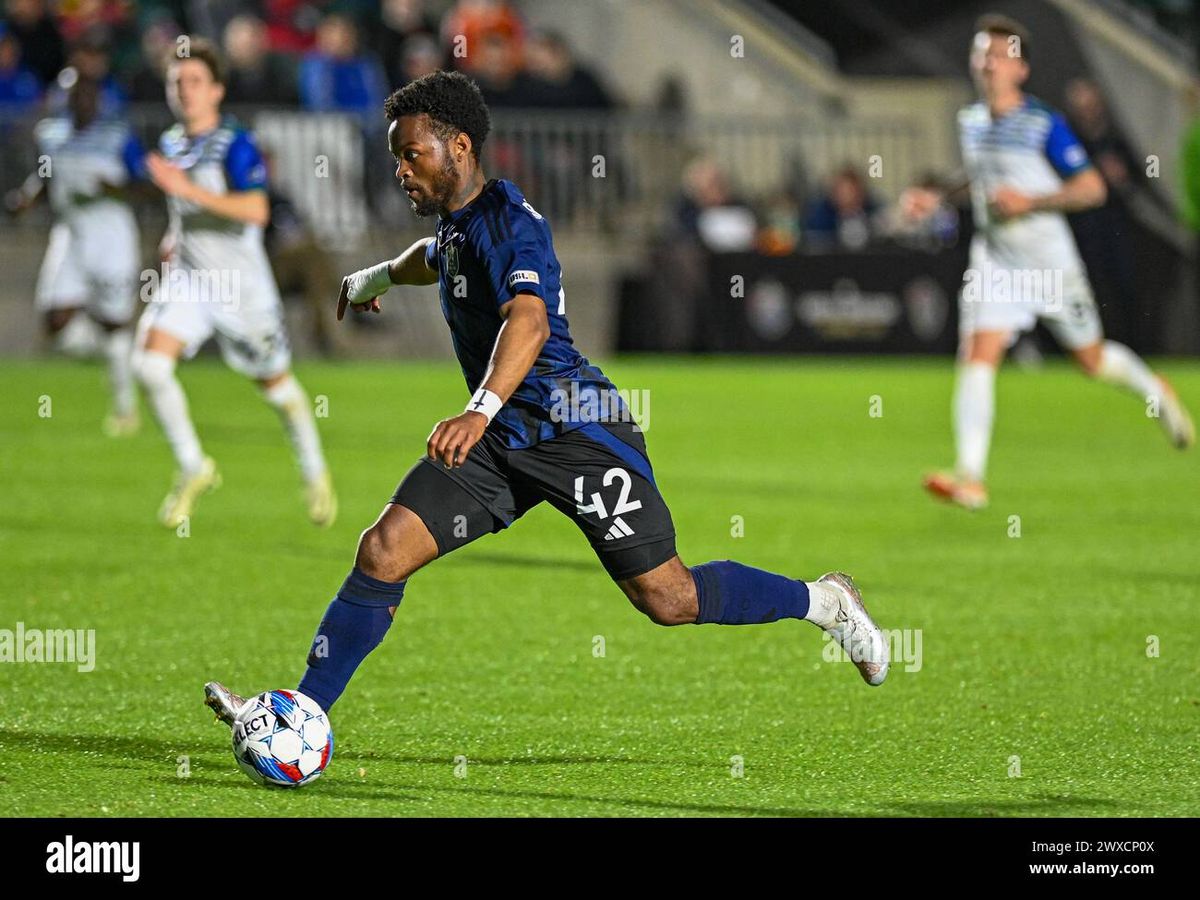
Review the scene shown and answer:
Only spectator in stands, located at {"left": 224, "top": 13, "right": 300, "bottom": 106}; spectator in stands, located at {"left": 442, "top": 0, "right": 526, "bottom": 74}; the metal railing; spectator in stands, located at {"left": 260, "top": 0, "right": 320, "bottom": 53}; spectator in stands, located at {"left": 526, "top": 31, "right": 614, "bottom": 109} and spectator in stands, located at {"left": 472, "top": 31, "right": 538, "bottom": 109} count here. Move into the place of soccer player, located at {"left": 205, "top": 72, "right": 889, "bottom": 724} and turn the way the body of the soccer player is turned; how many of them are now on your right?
6

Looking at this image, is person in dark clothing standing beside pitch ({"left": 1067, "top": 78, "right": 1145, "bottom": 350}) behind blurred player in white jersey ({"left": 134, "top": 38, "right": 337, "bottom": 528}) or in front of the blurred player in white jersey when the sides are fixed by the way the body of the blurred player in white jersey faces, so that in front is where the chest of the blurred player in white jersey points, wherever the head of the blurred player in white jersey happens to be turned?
behind

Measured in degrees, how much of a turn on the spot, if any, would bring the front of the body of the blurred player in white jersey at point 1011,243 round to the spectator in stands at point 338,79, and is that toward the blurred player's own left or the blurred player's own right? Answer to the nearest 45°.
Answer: approximately 90° to the blurred player's own right

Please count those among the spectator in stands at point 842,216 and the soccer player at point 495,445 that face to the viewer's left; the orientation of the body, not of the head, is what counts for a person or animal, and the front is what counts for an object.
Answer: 1

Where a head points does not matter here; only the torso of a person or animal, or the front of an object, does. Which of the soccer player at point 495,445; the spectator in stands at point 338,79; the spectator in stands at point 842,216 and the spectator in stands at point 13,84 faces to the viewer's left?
the soccer player

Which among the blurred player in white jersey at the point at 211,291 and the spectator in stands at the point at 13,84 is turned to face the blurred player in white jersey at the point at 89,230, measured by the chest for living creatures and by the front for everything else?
the spectator in stands

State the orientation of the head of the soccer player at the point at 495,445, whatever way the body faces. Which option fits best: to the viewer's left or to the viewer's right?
to the viewer's left

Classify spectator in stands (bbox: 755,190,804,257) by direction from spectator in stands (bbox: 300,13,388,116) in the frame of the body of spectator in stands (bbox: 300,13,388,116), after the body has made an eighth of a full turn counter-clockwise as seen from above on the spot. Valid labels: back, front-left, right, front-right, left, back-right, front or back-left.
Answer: front-left

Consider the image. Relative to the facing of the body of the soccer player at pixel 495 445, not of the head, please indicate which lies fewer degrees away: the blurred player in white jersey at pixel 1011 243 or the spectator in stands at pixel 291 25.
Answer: the spectator in stands

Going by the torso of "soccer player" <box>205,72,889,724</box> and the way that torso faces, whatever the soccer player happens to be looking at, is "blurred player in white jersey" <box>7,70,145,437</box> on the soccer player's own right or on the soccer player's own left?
on the soccer player's own right

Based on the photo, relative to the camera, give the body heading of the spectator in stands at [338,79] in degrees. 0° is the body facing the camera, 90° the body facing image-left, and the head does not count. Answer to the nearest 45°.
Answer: approximately 0°

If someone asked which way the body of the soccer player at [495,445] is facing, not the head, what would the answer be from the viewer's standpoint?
to the viewer's left

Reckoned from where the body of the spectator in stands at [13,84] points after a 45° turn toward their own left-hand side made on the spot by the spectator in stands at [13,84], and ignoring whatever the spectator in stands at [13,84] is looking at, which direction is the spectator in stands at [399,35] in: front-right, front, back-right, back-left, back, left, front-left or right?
front-left

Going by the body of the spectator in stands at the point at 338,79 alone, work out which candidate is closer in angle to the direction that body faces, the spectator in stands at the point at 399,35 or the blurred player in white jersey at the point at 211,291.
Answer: the blurred player in white jersey

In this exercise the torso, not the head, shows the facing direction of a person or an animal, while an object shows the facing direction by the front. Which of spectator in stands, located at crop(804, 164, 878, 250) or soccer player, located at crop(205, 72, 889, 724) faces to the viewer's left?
the soccer player

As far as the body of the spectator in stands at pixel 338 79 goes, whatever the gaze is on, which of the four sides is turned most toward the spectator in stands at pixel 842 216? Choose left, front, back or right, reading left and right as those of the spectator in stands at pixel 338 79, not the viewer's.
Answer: left
